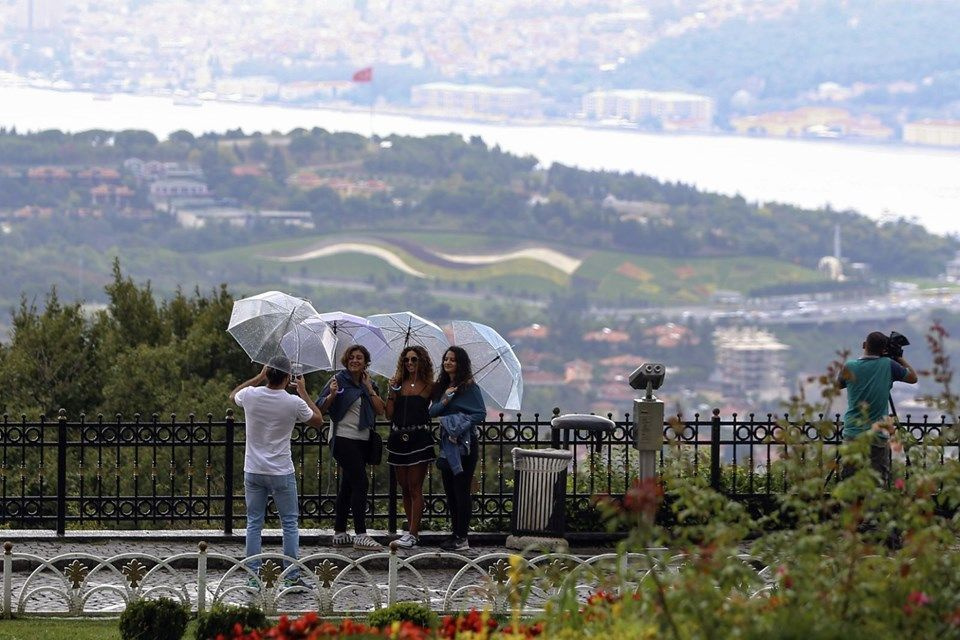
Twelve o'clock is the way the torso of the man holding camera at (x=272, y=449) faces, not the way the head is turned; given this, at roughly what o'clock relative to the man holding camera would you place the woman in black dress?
The woman in black dress is roughly at 1 o'clock from the man holding camera.

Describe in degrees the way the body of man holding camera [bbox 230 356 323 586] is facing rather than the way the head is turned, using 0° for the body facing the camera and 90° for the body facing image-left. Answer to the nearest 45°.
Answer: approximately 180°

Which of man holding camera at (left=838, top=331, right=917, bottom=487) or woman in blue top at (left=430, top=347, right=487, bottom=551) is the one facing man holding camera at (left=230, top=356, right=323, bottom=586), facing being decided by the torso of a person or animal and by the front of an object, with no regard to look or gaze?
the woman in blue top

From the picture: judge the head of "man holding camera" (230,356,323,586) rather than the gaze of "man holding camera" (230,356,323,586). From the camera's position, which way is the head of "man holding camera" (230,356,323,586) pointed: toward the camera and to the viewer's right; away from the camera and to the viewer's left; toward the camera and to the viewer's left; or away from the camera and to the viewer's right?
away from the camera and to the viewer's right

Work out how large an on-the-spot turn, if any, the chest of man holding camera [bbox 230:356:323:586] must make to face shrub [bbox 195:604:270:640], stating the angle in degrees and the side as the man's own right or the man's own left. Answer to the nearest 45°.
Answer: approximately 180°
